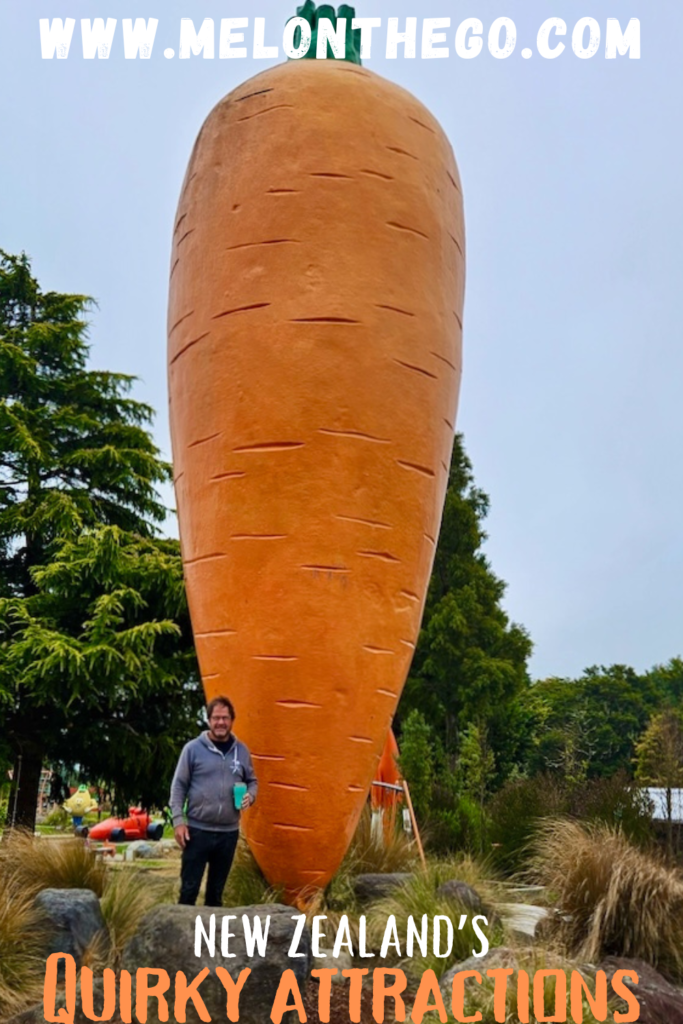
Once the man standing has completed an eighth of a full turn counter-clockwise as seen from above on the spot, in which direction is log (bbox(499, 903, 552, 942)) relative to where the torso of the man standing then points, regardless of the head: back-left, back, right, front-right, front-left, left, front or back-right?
left

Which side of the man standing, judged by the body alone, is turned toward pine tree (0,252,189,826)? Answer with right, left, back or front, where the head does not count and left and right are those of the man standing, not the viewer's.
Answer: back

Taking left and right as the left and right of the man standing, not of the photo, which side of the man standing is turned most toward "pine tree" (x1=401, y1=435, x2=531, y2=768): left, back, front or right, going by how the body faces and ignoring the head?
back

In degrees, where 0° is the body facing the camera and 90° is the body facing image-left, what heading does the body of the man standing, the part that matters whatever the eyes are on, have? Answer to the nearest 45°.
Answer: approximately 0°

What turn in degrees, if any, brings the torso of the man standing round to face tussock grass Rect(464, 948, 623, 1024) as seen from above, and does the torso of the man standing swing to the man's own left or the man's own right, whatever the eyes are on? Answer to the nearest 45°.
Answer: approximately 45° to the man's own left

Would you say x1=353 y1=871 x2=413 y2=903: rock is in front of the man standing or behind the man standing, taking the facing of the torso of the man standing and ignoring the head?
behind
